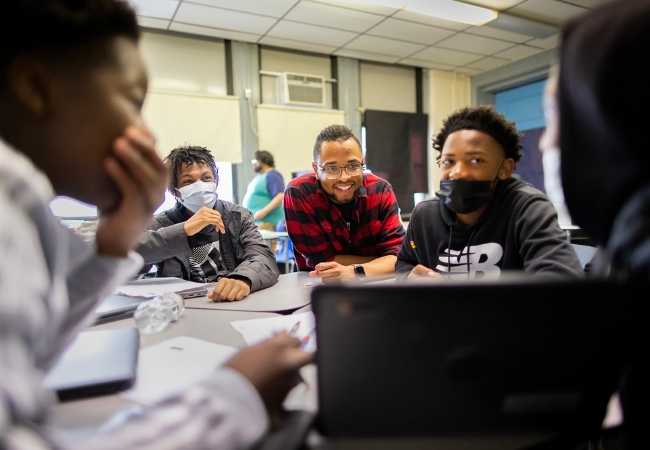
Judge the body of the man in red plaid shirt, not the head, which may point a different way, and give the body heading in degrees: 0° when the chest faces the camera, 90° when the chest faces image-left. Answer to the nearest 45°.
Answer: approximately 0°

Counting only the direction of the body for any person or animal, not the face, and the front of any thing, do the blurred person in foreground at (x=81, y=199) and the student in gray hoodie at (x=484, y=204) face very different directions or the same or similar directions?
very different directions

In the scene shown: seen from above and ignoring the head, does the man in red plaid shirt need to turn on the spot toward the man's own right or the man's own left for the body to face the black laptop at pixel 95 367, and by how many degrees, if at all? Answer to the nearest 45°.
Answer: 0° — they already face it

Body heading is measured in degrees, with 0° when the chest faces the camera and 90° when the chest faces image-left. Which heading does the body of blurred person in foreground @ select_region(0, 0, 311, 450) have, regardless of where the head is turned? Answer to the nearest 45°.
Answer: approximately 270°

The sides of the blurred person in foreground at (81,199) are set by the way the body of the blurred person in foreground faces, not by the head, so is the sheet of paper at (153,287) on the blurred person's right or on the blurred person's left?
on the blurred person's left

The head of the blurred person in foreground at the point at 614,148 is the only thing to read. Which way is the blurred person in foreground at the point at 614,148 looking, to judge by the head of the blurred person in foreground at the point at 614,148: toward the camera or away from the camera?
away from the camera

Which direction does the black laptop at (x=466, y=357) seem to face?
away from the camera

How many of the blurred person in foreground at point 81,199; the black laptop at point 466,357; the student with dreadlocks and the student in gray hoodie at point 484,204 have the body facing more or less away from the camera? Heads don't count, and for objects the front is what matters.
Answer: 1

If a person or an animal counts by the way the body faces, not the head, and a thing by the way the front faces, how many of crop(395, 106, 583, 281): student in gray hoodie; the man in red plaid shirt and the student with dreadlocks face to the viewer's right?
0

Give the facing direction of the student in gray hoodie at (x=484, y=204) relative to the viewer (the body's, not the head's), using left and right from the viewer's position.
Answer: facing the viewer and to the left of the viewer

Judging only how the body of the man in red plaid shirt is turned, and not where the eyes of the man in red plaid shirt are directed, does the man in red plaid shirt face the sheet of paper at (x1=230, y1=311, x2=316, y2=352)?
yes

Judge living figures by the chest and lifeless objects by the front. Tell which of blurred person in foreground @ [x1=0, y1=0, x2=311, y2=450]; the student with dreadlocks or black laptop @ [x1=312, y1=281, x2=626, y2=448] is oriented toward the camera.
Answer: the student with dreadlocks

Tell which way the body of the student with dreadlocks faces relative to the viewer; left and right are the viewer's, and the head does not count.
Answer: facing the viewer
